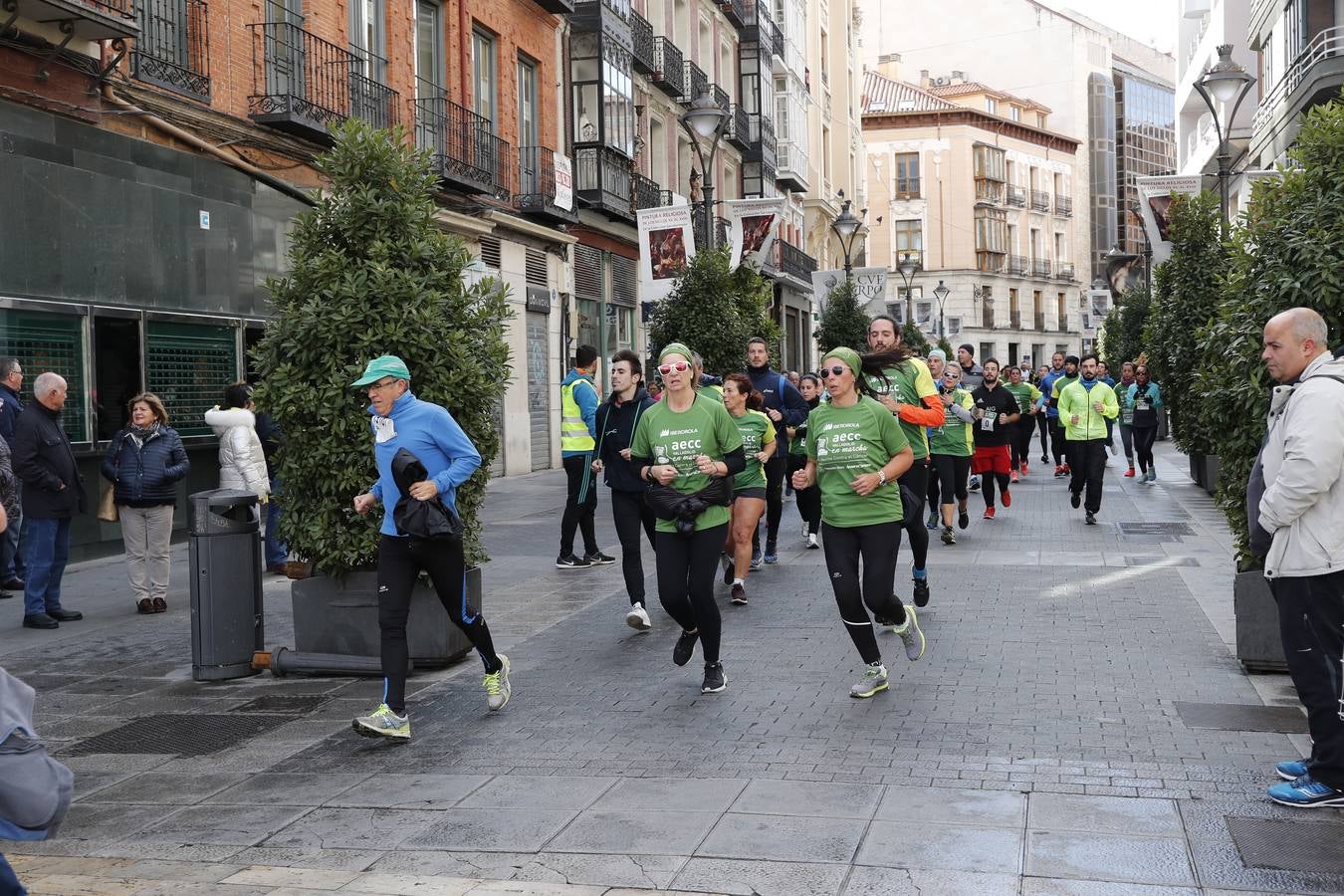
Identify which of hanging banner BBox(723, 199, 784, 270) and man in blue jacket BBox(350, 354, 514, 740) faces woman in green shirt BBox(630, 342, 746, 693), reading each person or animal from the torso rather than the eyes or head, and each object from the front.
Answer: the hanging banner

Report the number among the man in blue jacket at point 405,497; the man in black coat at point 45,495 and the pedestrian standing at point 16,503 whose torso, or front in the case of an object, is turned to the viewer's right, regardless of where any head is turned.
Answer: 2

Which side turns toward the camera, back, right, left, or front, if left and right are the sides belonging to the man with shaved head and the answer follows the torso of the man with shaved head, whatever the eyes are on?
left

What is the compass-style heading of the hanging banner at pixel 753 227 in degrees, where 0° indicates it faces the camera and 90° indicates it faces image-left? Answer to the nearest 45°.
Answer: approximately 0°

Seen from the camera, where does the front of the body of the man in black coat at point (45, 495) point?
to the viewer's right
